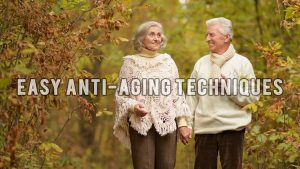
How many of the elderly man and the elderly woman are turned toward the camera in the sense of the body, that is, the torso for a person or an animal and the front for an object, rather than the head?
2

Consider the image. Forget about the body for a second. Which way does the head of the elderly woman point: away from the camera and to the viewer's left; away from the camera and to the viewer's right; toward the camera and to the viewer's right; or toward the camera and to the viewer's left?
toward the camera and to the viewer's right

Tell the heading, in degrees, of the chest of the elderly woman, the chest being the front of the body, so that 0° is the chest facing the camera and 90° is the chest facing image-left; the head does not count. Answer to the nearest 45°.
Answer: approximately 0°

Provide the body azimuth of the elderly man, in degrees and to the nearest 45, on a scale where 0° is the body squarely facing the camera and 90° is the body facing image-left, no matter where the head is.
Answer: approximately 0°

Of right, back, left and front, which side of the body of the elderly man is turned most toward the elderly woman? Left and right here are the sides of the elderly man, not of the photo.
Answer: right

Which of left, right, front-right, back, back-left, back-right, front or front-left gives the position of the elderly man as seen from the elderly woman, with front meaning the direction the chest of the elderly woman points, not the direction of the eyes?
left
